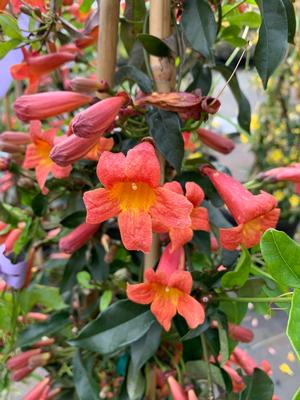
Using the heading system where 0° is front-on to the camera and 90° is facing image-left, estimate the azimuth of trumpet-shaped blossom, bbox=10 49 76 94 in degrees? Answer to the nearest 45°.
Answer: approximately 90°

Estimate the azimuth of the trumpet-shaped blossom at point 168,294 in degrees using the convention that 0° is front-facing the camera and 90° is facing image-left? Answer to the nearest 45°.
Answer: approximately 0°

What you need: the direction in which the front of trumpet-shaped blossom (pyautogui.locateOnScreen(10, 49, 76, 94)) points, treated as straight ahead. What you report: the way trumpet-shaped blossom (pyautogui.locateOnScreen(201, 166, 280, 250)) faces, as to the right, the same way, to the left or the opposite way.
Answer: to the left

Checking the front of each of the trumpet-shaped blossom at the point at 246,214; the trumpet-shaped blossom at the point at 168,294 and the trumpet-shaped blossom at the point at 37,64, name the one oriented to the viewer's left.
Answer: the trumpet-shaped blossom at the point at 37,64

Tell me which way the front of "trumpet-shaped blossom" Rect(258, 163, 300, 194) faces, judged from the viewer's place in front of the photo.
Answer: facing to the right of the viewer

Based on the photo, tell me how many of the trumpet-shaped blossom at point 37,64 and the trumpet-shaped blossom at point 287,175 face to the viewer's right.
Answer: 1

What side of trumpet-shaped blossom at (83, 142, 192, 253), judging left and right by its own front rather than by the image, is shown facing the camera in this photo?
front

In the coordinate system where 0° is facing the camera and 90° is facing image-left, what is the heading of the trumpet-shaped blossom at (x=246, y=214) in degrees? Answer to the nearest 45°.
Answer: approximately 315°
